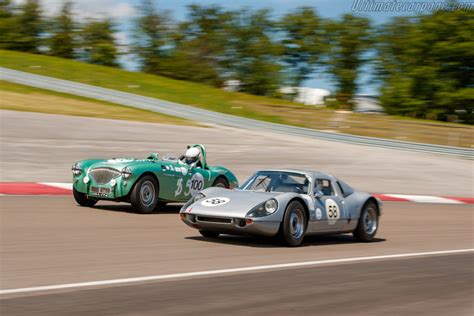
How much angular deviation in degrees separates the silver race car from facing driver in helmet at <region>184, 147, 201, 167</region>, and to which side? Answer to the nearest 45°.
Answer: approximately 90° to its right

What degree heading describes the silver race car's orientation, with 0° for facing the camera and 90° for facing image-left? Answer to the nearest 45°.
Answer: approximately 45°

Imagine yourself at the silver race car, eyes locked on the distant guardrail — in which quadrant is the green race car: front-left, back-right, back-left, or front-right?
front-left

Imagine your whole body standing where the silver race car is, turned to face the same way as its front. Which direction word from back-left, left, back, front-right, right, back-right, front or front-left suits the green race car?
right

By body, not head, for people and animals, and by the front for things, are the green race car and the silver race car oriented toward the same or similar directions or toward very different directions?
same or similar directions

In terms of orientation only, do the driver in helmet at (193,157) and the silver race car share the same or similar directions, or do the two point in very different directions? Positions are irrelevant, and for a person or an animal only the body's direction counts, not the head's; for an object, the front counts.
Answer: same or similar directions

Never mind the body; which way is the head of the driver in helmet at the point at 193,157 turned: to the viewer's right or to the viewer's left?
to the viewer's left

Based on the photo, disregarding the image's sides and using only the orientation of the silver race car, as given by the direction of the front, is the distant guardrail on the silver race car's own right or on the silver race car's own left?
on the silver race car's own right

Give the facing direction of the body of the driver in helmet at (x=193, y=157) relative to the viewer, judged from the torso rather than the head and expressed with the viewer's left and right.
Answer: facing the viewer and to the left of the viewer
